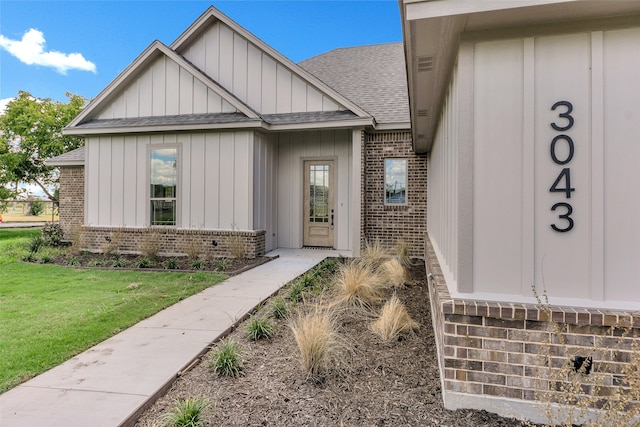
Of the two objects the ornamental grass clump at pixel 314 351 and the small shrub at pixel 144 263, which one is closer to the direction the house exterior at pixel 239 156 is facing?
the ornamental grass clump

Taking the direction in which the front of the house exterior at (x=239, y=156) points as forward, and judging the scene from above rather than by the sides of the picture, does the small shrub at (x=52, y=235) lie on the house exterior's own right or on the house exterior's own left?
on the house exterior's own right

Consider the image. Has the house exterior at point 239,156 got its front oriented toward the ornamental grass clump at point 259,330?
yes

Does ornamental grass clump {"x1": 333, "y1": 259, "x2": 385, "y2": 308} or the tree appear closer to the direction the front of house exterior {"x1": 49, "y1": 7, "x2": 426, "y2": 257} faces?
the ornamental grass clump

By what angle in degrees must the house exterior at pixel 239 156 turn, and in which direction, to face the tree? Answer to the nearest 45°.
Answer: approximately 135° to its right

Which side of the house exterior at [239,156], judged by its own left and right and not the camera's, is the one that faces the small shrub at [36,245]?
right
